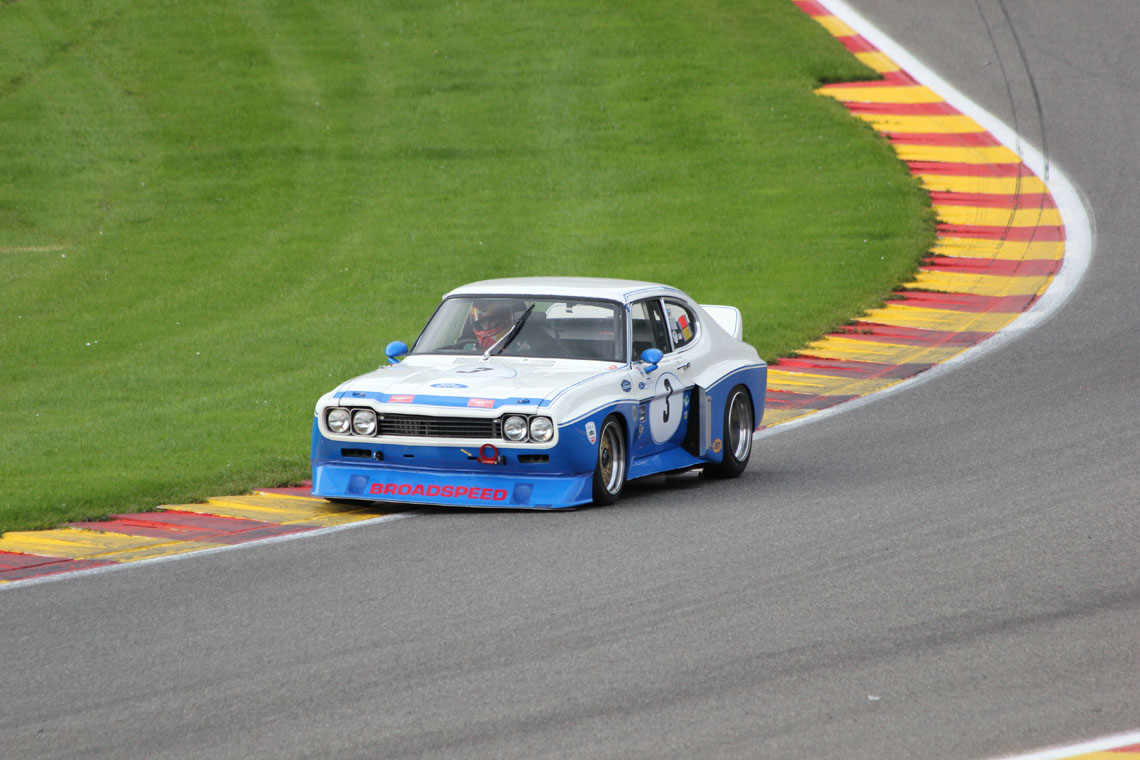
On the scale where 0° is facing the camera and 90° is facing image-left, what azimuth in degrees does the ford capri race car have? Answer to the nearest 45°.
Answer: approximately 45°
